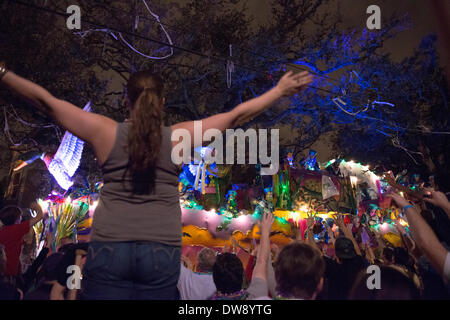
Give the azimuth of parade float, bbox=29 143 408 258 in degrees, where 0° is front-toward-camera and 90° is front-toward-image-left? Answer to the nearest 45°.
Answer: approximately 90°

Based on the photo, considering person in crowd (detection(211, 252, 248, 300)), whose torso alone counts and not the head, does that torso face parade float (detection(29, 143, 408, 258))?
yes

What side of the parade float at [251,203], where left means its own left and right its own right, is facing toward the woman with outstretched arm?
left

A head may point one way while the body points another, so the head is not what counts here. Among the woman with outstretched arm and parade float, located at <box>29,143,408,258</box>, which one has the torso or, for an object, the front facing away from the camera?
the woman with outstretched arm

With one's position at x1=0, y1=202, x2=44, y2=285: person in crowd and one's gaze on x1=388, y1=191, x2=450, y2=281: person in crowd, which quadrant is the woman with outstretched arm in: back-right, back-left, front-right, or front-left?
front-right

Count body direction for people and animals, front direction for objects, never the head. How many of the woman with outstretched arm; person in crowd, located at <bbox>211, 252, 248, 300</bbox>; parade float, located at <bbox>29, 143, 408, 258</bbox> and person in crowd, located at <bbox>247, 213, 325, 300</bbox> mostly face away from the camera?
3

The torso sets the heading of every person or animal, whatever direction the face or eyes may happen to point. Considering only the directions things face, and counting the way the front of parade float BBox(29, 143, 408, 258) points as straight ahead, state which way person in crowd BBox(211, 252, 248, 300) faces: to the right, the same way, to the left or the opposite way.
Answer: to the right

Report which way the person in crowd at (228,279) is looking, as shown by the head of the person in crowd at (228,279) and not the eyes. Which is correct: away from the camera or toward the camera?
away from the camera

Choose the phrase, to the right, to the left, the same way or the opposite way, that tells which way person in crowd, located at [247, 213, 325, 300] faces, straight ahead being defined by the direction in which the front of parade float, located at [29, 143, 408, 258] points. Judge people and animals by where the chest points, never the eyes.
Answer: to the right

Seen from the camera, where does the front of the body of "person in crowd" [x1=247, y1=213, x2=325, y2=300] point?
away from the camera

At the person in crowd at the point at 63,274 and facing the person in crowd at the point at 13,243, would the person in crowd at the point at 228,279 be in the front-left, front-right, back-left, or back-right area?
back-right

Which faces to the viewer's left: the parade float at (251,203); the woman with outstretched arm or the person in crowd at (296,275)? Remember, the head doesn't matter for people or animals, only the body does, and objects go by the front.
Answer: the parade float

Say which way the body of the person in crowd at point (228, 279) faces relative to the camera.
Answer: away from the camera

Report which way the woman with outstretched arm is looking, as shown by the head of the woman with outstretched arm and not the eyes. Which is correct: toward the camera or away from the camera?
away from the camera
